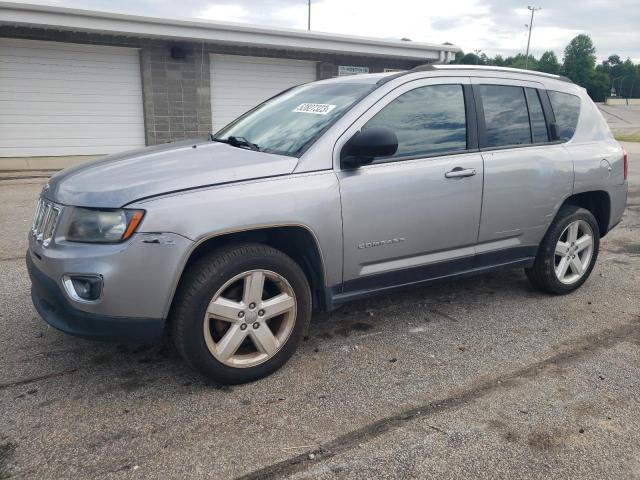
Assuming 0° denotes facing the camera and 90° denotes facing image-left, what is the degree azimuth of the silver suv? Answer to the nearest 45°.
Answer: approximately 45°
